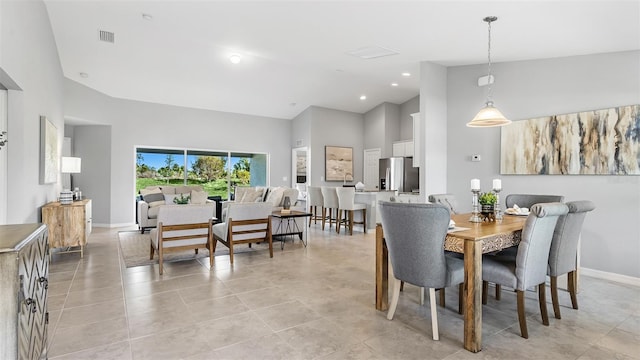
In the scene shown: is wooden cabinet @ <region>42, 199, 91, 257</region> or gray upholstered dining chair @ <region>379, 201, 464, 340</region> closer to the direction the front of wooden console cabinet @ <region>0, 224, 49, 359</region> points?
the gray upholstered dining chair

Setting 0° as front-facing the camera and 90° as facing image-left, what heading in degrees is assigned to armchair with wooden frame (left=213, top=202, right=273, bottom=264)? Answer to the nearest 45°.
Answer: approximately 135°

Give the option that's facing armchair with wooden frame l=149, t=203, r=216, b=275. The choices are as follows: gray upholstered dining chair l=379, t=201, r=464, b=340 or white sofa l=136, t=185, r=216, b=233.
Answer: the white sofa

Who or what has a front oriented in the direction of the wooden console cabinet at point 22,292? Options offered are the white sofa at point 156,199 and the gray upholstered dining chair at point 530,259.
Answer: the white sofa

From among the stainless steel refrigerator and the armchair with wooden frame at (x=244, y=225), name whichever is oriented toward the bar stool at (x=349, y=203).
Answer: the stainless steel refrigerator

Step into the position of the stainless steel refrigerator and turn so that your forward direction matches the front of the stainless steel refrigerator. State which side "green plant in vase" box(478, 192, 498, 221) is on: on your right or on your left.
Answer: on your left

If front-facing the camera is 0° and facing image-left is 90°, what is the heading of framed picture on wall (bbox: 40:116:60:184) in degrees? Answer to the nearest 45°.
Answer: approximately 270°

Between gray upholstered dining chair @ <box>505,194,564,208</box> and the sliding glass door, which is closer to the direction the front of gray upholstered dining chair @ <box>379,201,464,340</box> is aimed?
the gray upholstered dining chair

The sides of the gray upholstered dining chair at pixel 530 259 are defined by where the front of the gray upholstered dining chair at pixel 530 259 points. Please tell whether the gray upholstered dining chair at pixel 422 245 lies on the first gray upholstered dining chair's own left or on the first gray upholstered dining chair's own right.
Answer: on the first gray upholstered dining chair's own left

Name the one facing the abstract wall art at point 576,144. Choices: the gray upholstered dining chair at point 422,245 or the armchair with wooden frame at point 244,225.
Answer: the gray upholstered dining chair
